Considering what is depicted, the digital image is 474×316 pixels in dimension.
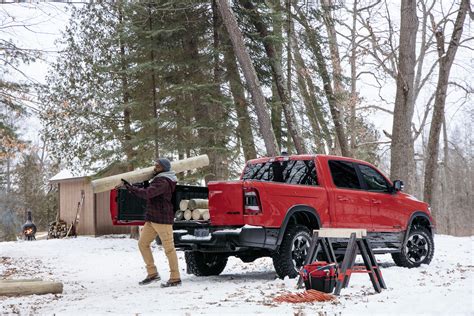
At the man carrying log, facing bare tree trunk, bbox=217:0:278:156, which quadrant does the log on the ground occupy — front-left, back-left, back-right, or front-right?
back-left

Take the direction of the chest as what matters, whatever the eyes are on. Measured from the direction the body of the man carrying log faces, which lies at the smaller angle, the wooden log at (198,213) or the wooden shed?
the wooden shed

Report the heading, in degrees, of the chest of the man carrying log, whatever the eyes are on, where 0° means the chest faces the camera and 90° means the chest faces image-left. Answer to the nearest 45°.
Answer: approximately 90°

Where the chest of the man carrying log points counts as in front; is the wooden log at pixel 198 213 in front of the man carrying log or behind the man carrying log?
behind

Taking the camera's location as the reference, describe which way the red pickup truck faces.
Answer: facing away from the viewer and to the right of the viewer

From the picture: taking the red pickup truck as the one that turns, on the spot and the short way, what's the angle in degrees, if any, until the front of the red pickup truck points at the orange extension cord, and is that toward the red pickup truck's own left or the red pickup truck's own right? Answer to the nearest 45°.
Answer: approximately 135° to the red pickup truck's own right

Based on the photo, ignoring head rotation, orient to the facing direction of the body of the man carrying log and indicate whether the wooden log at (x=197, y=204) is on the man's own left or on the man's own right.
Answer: on the man's own right

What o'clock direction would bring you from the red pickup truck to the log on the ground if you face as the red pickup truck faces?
The log on the ground is roughly at 7 o'clock from the red pickup truck.

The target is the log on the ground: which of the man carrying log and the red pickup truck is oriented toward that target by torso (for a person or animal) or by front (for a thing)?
the man carrying log

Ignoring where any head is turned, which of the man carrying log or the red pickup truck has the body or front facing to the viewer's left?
the man carrying log
